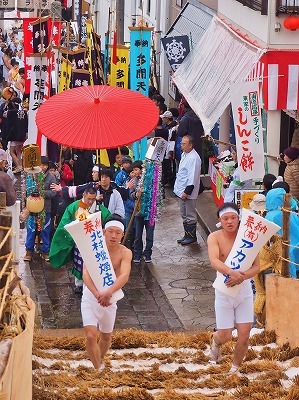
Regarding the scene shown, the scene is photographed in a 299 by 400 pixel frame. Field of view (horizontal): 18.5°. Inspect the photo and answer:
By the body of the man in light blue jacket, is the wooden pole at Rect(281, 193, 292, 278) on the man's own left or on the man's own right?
on the man's own left

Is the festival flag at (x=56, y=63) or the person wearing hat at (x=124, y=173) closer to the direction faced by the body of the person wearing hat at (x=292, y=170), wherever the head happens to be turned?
the person wearing hat

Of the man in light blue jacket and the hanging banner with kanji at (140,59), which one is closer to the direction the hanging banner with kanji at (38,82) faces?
the man in light blue jacket

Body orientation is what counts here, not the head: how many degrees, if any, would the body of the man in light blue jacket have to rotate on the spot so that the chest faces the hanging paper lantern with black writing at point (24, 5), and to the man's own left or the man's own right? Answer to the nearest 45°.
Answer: approximately 90° to the man's own right

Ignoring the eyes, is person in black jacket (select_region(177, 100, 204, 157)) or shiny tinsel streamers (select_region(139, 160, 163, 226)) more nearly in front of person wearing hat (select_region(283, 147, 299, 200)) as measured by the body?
the shiny tinsel streamers
